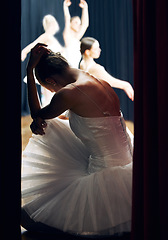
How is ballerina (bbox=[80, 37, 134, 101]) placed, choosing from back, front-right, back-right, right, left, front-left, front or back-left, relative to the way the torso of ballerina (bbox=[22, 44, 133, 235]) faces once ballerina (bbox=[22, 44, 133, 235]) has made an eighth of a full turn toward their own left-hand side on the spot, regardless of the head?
right

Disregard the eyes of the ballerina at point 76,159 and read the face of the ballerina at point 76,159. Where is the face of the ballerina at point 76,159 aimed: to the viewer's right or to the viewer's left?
to the viewer's left

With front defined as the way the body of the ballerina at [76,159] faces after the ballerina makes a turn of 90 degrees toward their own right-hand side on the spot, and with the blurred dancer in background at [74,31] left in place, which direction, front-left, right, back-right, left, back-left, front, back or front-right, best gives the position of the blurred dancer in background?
front-left

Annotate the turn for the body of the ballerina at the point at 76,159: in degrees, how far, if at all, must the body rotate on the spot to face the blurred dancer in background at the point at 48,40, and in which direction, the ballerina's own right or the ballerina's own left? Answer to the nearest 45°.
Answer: approximately 45° to the ballerina's own right

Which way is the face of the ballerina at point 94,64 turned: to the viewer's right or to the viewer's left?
to the viewer's right

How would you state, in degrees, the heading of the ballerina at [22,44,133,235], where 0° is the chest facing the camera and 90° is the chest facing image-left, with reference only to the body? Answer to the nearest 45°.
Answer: approximately 135°
